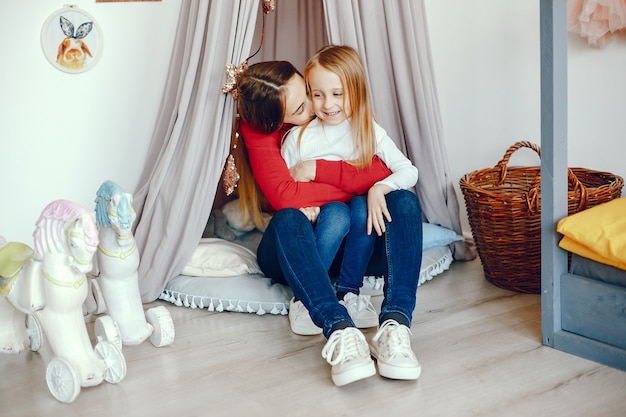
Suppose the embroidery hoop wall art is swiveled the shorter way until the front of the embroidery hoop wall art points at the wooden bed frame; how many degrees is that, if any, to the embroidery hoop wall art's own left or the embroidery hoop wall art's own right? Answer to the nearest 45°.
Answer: approximately 45° to the embroidery hoop wall art's own left

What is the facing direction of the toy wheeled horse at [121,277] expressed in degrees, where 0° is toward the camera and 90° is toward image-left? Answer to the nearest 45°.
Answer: approximately 0°

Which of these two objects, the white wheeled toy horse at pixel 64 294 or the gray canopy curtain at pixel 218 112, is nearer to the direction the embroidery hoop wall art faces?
the white wheeled toy horse

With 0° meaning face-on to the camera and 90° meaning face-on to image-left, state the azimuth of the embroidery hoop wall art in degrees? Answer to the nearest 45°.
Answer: approximately 0°

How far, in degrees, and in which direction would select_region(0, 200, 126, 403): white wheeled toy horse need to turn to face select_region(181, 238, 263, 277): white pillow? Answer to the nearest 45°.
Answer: approximately 90° to its left
